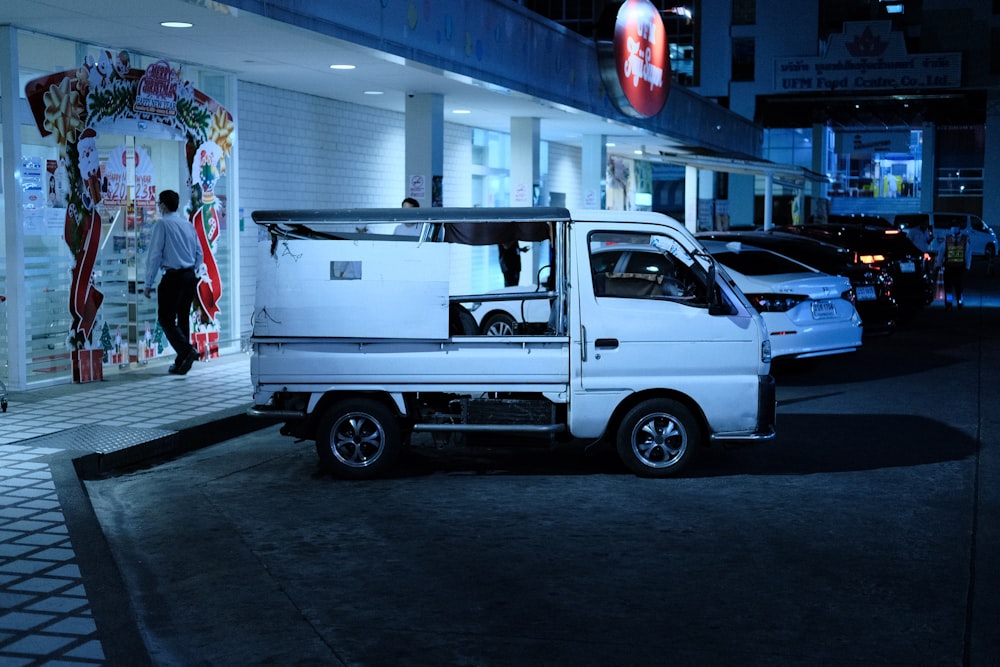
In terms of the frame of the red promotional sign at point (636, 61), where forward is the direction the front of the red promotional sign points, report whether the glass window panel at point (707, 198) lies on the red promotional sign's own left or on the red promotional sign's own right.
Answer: on the red promotional sign's own left

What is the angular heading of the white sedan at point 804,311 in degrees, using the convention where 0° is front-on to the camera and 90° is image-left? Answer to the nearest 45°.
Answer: approximately 135°

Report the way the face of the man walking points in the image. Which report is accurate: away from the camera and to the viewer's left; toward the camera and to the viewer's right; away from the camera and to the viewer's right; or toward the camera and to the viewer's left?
away from the camera and to the viewer's left

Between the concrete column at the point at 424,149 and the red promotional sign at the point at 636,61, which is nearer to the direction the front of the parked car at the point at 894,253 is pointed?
the red promotional sign

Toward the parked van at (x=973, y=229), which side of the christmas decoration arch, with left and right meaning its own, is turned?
left

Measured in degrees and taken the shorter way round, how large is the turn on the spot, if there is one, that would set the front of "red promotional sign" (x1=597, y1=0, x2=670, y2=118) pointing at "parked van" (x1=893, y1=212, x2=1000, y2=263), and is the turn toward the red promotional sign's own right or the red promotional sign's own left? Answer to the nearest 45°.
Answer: approximately 90° to the red promotional sign's own left

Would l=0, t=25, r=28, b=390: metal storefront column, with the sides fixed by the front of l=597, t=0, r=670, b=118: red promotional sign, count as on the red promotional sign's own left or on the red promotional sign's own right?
on the red promotional sign's own right

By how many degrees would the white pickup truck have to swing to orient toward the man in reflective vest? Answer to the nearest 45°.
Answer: approximately 45° to its left

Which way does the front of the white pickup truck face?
to the viewer's right

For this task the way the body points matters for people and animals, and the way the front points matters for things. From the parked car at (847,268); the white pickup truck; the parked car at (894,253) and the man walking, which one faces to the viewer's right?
the white pickup truck

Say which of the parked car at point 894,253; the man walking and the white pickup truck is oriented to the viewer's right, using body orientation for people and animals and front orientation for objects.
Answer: the white pickup truck

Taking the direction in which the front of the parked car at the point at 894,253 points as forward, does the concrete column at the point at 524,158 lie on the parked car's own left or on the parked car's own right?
on the parked car's own left

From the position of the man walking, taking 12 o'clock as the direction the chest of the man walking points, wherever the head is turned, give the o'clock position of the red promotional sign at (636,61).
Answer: The red promotional sign is roughly at 3 o'clock from the man walking.
